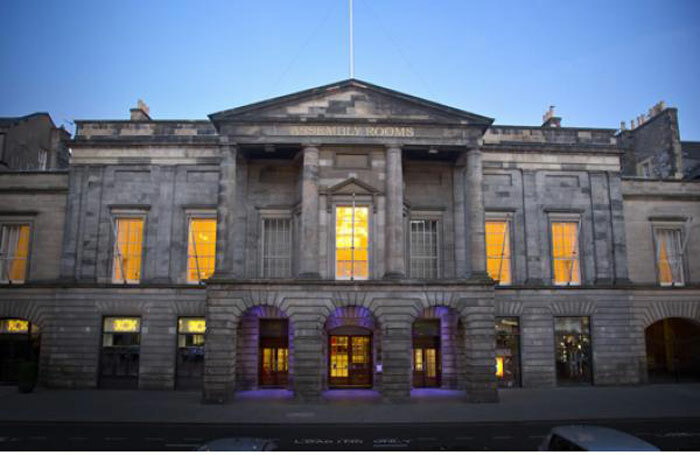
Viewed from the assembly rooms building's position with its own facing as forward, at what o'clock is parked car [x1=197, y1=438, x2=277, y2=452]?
The parked car is roughly at 12 o'clock from the assembly rooms building.

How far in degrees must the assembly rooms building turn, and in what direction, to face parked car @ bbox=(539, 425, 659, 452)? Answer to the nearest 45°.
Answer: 0° — it already faces it

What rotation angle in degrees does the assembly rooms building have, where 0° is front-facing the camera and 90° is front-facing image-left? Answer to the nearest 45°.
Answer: approximately 0°
